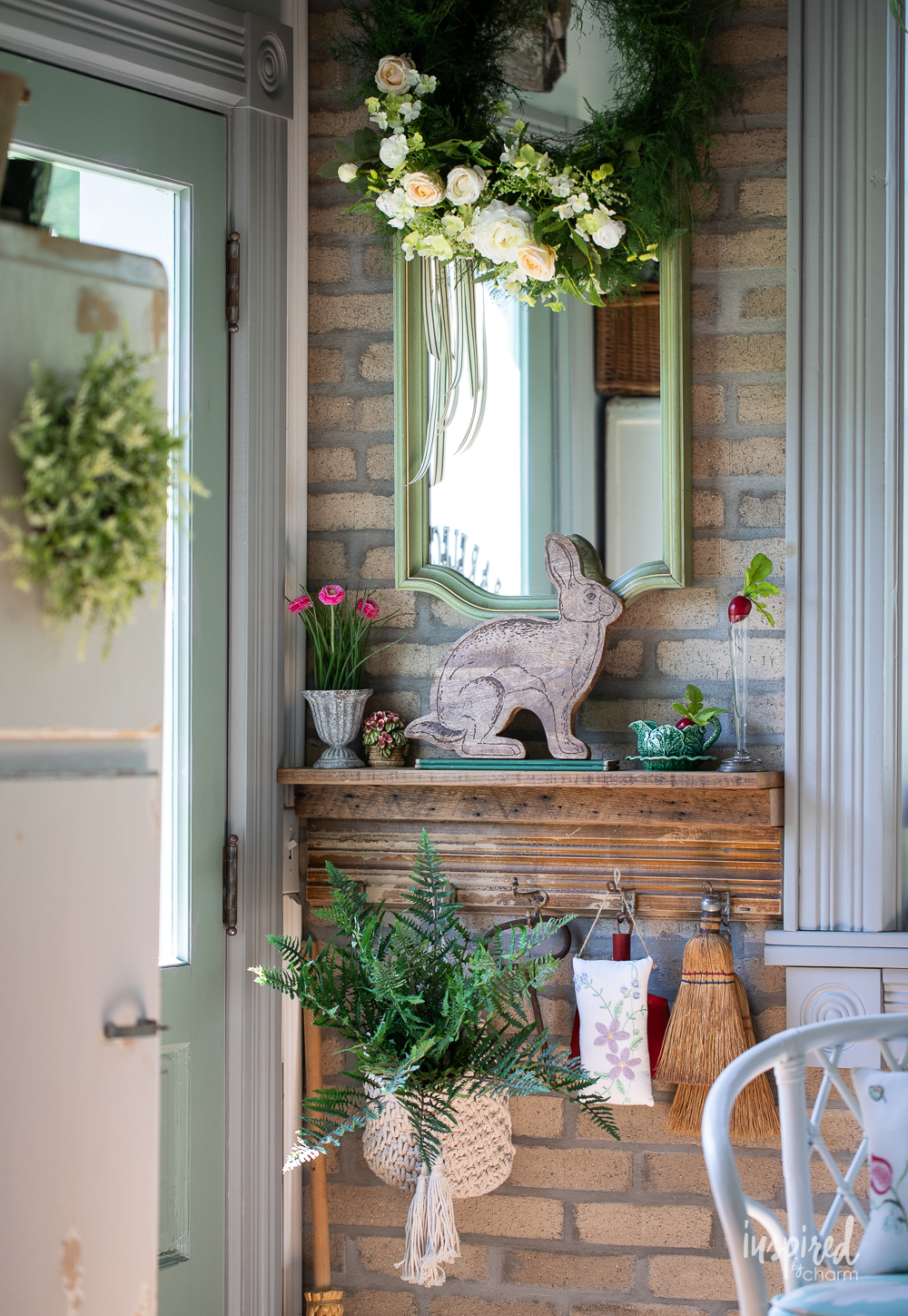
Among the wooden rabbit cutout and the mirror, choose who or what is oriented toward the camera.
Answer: the mirror

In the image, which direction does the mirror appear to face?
toward the camera

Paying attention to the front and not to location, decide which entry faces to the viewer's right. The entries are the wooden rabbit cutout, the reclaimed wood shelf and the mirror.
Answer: the wooden rabbit cutout

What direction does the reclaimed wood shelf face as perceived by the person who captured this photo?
facing the viewer

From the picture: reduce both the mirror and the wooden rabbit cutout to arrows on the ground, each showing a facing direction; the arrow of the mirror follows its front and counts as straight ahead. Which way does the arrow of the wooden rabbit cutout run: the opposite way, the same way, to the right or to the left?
to the left

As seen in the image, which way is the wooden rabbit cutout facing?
to the viewer's right

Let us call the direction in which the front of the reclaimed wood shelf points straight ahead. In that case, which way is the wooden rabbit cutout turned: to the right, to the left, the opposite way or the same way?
to the left
